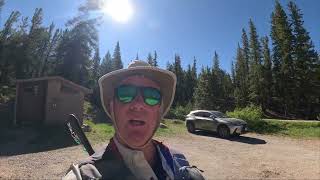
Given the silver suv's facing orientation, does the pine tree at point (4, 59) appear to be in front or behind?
behind

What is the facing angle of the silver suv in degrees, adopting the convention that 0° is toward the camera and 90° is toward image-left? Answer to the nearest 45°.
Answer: approximately 315°

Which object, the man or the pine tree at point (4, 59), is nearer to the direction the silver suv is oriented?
the man

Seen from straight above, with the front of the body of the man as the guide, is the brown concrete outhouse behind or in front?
behind

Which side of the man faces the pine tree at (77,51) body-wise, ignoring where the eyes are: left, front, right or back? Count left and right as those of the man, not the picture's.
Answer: back

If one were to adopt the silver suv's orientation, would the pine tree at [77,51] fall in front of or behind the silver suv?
behind

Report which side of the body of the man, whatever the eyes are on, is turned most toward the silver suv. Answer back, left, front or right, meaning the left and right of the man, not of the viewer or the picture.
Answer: back

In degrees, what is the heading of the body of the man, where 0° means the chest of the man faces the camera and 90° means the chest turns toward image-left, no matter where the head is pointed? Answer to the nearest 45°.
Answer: approximately 0°

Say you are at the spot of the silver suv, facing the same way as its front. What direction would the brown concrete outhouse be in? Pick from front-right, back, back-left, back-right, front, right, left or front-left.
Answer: back-right
